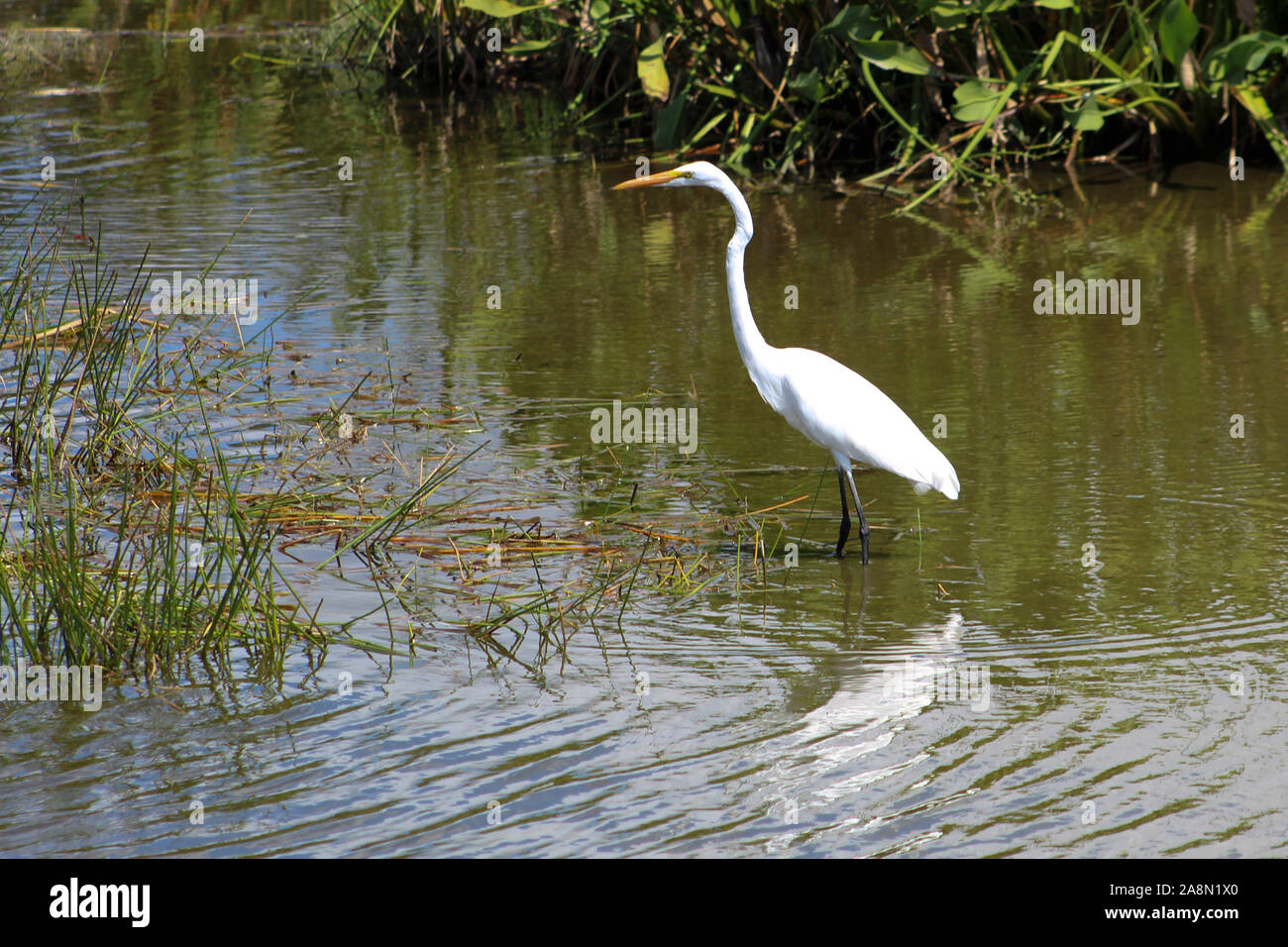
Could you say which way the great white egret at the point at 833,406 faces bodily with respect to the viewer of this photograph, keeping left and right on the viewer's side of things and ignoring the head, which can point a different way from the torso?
facing to the left of the viewer
